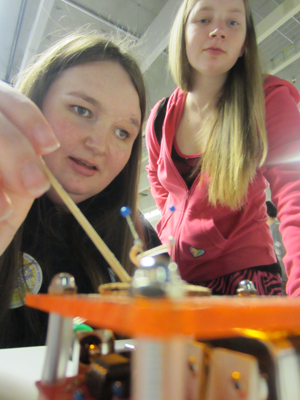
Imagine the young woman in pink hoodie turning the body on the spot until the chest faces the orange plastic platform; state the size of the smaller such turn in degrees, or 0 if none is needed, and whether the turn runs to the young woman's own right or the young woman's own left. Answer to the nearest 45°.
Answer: approximately 45° to the young woman's own left

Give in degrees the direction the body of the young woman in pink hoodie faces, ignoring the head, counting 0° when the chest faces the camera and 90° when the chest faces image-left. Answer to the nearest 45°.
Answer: approximately 45°
